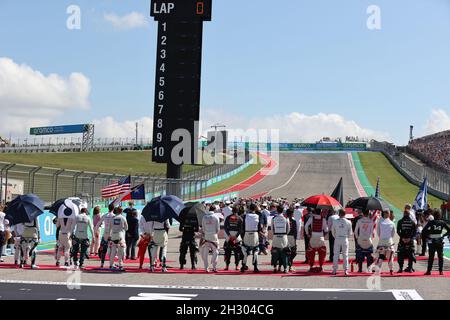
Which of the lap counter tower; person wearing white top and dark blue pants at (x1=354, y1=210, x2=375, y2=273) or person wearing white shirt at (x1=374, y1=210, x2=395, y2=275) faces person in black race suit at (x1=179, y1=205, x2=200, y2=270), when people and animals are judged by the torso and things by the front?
the lap counter tower
